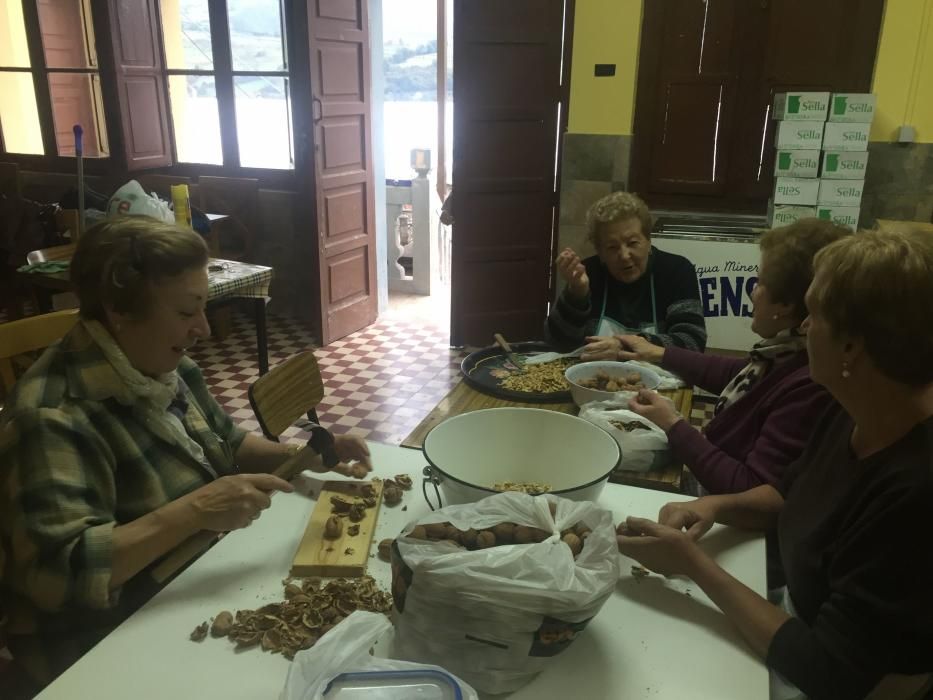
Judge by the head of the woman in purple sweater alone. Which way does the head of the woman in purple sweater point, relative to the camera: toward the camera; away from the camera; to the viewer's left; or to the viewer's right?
to the viewer's left

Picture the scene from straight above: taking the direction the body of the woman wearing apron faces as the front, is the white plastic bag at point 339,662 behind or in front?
in front

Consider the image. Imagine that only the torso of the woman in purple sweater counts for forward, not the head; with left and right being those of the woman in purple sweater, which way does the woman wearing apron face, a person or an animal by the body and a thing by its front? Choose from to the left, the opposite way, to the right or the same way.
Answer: to the left

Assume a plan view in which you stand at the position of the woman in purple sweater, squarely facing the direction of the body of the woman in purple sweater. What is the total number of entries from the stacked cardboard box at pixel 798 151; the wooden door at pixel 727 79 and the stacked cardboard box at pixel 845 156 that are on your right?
3

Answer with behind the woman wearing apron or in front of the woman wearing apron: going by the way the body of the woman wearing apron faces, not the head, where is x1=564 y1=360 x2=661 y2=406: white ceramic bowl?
in front

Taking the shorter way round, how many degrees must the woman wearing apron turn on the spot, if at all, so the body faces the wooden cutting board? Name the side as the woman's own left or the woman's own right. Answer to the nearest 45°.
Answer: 0° — they already face it

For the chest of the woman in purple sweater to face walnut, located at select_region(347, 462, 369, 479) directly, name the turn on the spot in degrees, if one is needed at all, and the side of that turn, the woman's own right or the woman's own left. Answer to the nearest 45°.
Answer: approximately 45° to the woman's own left

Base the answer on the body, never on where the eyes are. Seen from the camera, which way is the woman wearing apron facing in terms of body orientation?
toward the camera

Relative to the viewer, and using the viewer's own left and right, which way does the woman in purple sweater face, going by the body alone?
facing to the left of the viewer

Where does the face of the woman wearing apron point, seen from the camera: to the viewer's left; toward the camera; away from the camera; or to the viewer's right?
toward the camera

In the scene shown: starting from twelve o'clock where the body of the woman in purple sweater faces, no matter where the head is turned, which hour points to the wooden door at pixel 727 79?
The wooden door is roughly at 3 o'clock from the woman in purple sweater.

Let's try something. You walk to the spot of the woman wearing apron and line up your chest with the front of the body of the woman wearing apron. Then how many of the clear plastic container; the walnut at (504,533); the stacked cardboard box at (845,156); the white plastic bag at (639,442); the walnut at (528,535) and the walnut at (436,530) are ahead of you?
5

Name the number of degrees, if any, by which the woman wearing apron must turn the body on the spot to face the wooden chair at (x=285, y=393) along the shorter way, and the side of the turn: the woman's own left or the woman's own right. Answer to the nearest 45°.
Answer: approximately 45° to the woman's own right

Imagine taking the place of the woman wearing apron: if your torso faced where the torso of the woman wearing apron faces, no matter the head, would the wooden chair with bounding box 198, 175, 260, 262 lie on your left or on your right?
on your right

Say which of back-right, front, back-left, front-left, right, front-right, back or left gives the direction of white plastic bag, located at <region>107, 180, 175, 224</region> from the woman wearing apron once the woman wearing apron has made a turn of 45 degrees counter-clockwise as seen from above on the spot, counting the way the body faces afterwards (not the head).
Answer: back-right

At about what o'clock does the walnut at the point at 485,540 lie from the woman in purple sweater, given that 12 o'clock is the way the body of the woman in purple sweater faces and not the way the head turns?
The walnut is roughly at 10 o'clock from the woman in purple sweater.

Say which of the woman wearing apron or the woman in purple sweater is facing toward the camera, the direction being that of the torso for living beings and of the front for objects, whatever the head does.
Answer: the woman wearing apron

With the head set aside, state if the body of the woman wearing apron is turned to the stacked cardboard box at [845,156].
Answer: no

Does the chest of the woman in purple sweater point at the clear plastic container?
no
